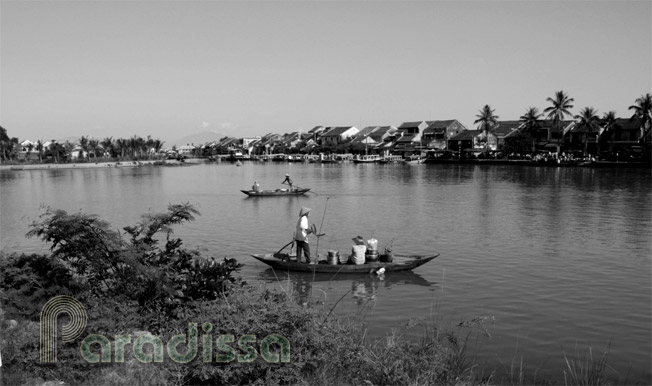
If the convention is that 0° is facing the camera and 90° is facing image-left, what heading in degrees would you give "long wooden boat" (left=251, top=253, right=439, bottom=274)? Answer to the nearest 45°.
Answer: approximately 270°

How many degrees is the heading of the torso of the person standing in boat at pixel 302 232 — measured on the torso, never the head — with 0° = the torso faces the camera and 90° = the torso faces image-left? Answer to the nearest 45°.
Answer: approximately 270°

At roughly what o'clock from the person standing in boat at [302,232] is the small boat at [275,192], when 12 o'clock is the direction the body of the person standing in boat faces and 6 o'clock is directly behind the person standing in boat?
The small boat is roughly at 9 o'clock from the person standing in boat.

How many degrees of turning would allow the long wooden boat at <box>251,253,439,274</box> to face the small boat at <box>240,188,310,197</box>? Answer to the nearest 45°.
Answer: approximately 90° to its left

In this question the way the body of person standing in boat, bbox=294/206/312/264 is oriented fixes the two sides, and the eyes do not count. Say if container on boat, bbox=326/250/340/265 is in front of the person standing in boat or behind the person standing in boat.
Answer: in front

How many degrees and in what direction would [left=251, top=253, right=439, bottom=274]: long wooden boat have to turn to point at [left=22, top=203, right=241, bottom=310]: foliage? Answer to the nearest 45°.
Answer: approximately 135° to its right
